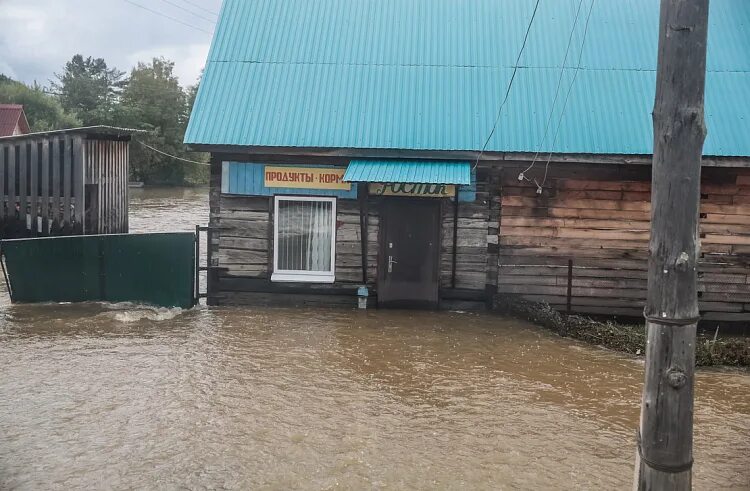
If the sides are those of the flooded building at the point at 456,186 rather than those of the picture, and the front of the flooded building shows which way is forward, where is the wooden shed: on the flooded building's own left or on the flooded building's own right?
on the flooded building's own right

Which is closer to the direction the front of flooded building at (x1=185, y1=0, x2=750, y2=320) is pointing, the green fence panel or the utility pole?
the utility pole

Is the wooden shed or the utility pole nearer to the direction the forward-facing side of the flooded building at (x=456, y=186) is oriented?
the utility pole

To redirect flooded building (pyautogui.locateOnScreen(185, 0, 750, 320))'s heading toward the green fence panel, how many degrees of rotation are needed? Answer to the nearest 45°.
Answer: approximately 90° to its right

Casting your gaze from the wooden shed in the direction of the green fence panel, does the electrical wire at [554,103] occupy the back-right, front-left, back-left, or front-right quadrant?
front-left

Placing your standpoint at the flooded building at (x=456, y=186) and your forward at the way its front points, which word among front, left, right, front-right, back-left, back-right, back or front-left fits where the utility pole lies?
front

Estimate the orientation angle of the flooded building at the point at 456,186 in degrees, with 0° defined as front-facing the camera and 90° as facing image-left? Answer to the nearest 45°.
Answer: approximately 0°
